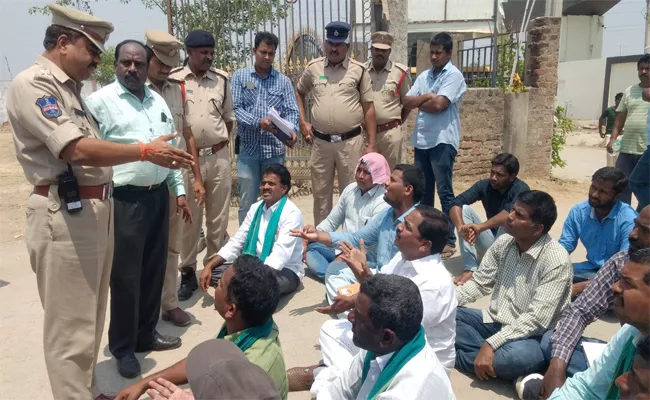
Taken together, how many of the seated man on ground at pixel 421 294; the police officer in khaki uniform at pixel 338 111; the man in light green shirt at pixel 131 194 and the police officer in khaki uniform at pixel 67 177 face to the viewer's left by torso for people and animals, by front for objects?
1

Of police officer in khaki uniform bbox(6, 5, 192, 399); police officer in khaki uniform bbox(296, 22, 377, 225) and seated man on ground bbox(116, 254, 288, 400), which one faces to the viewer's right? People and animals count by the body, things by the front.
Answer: police officer in khaki uniform bbox(6, 5, 192, 399)

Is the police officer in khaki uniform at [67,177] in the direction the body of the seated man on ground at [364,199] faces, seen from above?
yes

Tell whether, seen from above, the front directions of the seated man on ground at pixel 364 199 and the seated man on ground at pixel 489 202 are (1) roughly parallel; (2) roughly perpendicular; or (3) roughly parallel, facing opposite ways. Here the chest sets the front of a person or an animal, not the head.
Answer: roughly parallel

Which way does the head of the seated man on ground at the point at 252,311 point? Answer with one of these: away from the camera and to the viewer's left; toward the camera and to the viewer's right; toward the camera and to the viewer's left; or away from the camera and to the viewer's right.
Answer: away from the camera and to the viewer's left

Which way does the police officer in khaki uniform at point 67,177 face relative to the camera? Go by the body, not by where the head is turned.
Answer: to the viewer's right

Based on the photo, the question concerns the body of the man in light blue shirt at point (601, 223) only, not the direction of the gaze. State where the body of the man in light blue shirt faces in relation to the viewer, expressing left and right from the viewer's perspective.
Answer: facing the viewer and to the left of the viewer

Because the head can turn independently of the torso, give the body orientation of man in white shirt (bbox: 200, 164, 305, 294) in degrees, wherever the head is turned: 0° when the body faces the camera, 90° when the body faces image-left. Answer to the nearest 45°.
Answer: approximately 45°

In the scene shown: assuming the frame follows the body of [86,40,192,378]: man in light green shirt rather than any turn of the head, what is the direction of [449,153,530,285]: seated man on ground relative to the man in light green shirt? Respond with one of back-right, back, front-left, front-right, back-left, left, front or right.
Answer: front-left

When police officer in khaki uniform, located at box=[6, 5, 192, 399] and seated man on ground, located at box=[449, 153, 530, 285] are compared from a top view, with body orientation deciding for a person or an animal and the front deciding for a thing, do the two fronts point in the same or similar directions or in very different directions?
very different directions

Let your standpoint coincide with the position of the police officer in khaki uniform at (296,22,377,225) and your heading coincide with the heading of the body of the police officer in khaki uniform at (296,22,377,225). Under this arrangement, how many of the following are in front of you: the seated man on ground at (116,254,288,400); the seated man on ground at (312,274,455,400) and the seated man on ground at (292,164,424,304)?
3

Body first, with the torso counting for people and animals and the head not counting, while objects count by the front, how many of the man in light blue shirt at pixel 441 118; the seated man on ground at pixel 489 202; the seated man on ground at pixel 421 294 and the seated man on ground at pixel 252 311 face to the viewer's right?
0

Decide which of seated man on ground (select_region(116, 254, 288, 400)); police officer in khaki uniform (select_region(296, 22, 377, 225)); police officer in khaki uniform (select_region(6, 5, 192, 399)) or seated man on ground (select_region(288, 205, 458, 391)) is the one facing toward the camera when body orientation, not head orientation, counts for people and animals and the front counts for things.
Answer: police officer in khaki uniform (select_region(296, 22, 377, 225))

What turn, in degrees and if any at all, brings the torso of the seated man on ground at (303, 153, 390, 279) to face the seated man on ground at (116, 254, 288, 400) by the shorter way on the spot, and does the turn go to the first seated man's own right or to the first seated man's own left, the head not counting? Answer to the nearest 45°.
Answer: approximately 45° to the first seated man's own left
